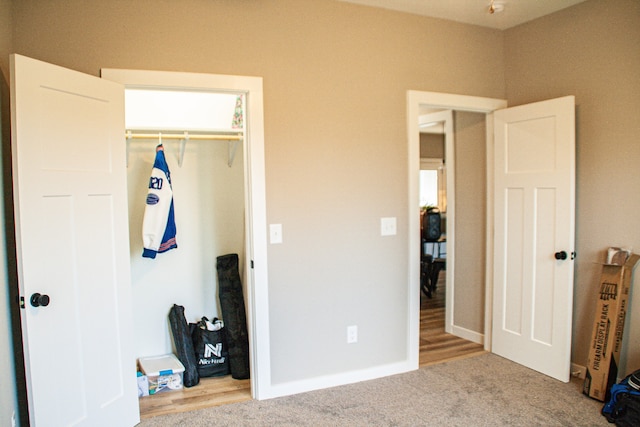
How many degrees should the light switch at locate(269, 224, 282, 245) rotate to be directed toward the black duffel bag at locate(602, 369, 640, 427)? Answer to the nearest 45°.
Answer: approximately 90° to its left

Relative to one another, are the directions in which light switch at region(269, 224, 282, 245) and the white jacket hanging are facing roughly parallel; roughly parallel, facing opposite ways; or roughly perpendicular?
roughly perpendicular

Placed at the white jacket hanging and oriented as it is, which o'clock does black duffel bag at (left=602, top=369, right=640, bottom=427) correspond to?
The black duffel bag is roughly at 7 o'clock from the white jacket hanging.

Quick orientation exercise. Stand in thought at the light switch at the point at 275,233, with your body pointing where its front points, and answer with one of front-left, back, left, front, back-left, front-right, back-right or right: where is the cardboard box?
left

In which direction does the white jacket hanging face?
to the viewer's left

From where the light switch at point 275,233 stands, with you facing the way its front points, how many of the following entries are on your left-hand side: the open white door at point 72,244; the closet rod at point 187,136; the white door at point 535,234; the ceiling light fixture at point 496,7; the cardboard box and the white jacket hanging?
3

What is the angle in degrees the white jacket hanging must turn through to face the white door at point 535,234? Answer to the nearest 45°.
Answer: approximately 180°

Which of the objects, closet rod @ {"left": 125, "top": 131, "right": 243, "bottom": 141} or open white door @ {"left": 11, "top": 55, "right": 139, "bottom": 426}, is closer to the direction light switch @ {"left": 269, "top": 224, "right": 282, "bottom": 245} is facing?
the open white door

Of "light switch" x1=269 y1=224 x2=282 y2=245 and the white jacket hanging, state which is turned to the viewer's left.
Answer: the white jacket hanging

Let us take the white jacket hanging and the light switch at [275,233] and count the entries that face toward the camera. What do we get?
1

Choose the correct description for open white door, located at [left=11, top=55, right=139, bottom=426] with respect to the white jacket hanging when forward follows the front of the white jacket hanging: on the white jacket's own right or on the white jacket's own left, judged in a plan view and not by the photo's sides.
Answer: on the white jacket's own left
